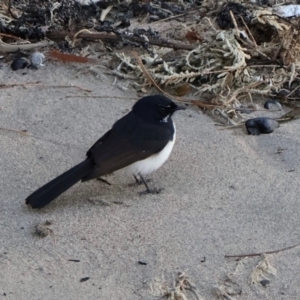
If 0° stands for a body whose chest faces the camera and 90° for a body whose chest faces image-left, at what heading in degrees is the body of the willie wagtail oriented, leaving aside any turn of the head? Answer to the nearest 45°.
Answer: approximately 270°

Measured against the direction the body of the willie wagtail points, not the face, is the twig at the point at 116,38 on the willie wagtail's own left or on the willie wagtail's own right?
on the willie wagtail's own left

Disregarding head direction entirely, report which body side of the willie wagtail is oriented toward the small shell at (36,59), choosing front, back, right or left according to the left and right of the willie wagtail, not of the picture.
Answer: left

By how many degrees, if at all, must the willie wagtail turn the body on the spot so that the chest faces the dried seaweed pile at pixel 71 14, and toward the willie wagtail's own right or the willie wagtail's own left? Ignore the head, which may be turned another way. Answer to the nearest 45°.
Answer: approximately 90° to the willie wagtail's own left

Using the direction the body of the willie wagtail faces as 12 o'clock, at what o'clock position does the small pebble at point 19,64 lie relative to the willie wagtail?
The small pebble is roughly at 8 o'clock from the willie wagtail.

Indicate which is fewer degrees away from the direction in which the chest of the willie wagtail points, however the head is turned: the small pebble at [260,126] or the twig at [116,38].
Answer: the small pebble

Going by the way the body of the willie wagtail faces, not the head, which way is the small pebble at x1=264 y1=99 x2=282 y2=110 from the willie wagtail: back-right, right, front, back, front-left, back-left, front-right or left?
front-left

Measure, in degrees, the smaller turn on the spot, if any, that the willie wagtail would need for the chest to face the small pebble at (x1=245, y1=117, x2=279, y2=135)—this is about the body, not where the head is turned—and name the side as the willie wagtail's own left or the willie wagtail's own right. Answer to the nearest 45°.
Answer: approximately 45° to the willie wagtail's own left

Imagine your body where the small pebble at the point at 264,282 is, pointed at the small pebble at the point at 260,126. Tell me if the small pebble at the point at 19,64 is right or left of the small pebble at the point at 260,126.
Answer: left

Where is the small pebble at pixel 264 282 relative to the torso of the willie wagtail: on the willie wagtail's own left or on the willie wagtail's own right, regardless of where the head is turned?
on the willie wagtail's own right
